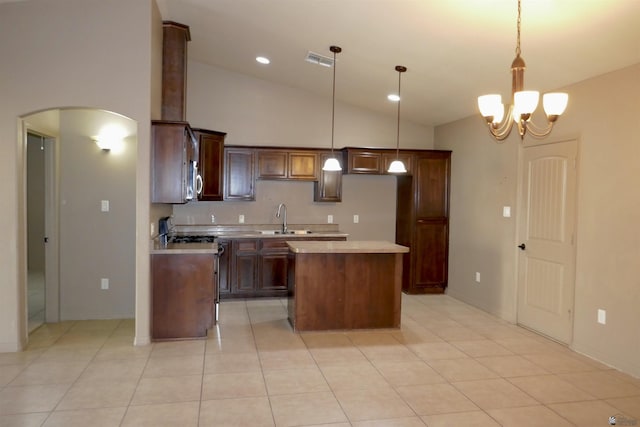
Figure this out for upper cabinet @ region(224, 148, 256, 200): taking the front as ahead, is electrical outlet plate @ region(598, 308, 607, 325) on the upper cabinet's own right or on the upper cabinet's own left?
on the upper cabinet's own left

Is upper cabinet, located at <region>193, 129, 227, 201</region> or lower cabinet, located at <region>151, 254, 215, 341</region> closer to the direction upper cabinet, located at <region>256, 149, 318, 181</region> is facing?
the lower cabinet

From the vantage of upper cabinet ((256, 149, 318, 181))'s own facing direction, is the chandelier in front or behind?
in front

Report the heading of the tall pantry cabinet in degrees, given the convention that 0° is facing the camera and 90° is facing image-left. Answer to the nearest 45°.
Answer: approximately 0°

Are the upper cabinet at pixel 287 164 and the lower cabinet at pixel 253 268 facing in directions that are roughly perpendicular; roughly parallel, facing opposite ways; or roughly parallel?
roughly parallel

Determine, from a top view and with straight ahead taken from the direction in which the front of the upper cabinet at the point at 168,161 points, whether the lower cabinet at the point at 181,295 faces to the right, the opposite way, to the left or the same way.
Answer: the same way

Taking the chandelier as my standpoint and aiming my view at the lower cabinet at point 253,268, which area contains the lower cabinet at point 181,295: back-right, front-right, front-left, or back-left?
front-left

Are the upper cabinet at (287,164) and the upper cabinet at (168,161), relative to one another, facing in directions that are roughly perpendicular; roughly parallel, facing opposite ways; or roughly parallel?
roughly perpendicular

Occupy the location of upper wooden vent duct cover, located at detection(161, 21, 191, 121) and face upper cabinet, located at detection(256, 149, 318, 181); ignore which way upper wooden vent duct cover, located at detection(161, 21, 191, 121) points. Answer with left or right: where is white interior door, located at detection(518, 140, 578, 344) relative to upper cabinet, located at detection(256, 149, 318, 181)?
right

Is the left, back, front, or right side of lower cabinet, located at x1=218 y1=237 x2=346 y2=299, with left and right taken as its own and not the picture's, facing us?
front

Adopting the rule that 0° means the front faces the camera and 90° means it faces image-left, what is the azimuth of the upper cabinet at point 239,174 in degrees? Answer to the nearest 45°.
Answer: approximately 0°

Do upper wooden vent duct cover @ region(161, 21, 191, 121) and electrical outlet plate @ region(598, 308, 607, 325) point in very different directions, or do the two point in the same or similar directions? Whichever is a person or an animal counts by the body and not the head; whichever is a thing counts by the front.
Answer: very different directions

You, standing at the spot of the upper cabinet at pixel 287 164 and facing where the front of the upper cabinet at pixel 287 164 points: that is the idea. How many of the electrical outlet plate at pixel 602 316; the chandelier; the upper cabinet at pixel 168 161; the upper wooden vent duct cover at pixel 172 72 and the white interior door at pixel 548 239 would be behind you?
0

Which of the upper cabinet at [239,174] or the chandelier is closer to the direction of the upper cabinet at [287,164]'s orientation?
the chandelier

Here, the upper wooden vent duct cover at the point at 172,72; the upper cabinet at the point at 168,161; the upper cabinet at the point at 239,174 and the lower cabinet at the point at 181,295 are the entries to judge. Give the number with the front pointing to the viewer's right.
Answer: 3

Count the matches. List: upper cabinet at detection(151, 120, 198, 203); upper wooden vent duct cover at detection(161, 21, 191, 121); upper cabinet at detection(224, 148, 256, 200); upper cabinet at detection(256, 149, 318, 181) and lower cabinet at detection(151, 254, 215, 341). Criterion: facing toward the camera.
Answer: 2

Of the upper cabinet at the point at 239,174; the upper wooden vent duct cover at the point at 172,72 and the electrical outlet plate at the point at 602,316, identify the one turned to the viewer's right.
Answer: the upper wooden vent duct cover at the point at 172,72

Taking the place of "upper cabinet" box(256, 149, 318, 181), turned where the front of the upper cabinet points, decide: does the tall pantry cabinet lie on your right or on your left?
on your left
